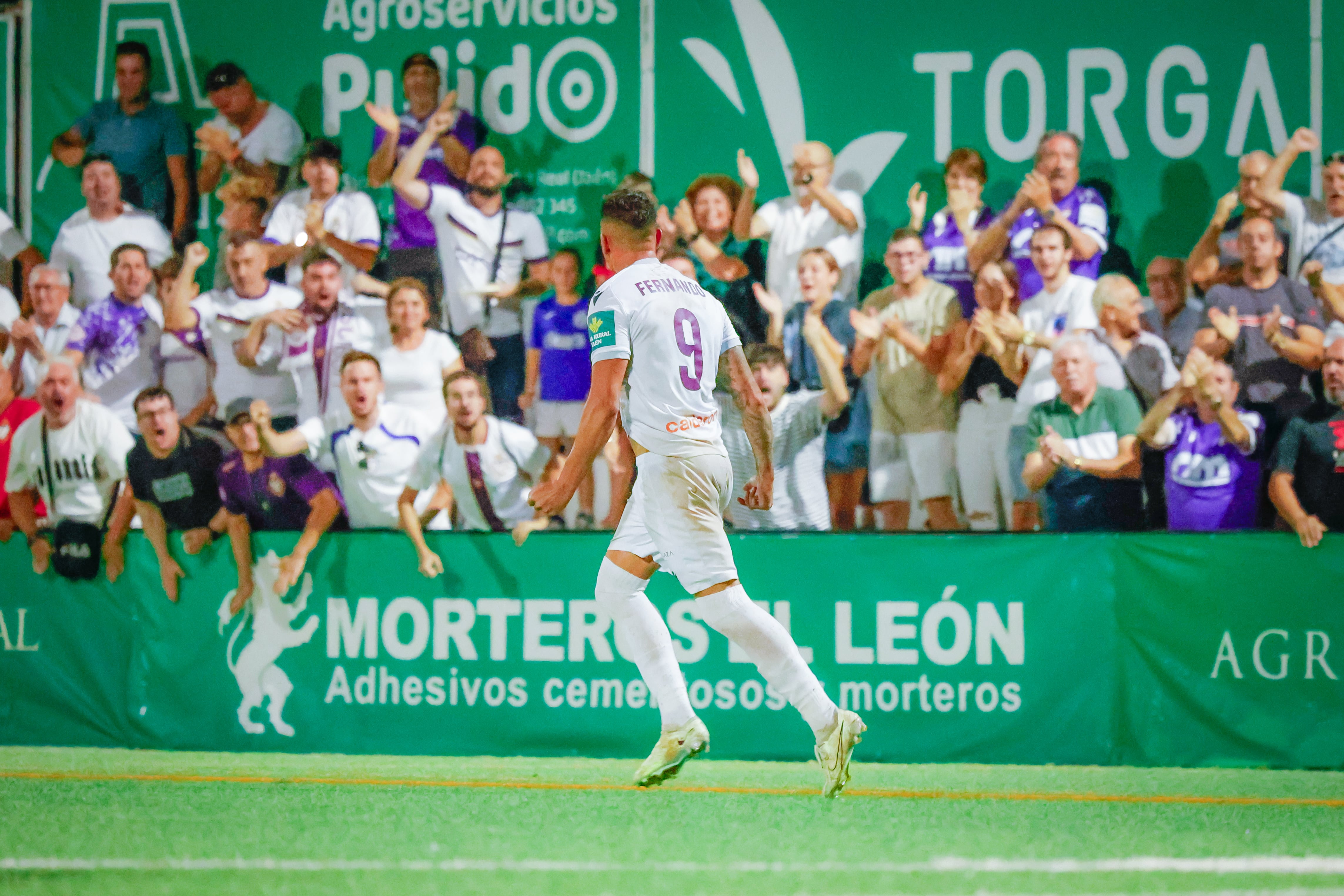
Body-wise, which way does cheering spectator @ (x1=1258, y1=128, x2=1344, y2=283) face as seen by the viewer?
toward the camera

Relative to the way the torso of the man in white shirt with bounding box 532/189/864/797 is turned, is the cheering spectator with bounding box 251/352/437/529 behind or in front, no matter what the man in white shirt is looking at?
in front

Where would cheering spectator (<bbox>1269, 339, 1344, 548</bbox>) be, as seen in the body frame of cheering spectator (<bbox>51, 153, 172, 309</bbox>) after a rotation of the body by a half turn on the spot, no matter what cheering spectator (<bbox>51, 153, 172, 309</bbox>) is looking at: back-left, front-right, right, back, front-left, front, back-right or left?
back-right

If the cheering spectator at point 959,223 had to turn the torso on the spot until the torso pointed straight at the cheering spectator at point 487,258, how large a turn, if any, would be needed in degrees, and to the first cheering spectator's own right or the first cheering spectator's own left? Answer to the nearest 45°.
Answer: approximately 90° to the first cheering spectator's own right

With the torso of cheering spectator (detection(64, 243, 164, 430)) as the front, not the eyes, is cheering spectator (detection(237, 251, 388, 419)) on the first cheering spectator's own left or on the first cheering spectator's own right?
on the first cheering spectator's own left

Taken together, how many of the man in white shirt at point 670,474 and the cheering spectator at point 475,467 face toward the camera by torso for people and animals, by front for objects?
1

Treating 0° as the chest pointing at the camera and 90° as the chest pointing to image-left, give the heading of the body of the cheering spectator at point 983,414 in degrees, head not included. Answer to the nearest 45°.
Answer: approximately 45°

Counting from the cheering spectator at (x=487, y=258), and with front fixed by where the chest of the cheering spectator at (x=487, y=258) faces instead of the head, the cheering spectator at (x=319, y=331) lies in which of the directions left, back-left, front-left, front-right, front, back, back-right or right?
right

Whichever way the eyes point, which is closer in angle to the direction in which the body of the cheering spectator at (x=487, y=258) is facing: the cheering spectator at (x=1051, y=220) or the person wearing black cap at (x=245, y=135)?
the cheering spectator

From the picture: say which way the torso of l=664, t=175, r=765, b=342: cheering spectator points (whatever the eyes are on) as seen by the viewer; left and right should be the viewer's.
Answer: facing the viewer

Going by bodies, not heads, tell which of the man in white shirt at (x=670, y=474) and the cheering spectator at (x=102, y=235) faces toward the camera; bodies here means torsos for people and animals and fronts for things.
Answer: the cheering spectator

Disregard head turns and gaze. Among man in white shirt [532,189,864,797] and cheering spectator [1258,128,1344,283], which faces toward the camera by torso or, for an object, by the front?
the cheering spectator

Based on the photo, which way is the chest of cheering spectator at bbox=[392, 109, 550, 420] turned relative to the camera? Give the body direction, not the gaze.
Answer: toward the camera

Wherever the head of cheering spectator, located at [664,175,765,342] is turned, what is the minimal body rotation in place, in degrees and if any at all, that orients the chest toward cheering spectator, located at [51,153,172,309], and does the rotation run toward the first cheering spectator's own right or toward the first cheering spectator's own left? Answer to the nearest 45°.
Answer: approximately 90° to the first cheering spectator's own right

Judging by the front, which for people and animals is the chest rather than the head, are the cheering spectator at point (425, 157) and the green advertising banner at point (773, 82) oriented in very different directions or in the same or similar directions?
same or similar directions

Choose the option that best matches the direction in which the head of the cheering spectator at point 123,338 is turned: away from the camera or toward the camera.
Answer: toward the camera
